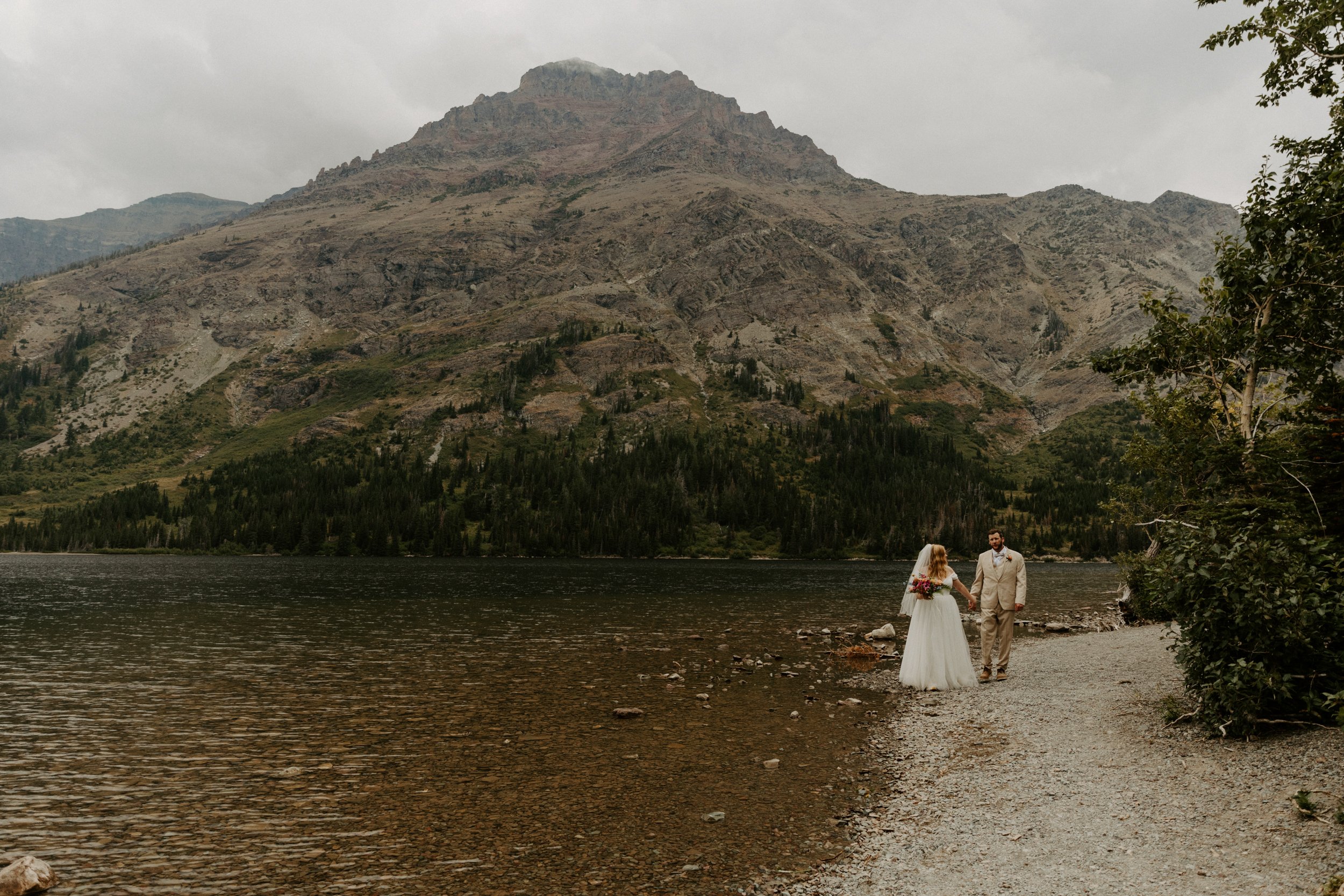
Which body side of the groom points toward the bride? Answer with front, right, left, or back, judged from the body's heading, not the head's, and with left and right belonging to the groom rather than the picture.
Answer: right

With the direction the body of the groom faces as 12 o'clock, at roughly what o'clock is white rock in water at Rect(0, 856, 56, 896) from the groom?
The white rock in water is roughly at 1 o'clock from the groom.

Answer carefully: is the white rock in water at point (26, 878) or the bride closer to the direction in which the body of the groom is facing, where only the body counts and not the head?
the white rock in water

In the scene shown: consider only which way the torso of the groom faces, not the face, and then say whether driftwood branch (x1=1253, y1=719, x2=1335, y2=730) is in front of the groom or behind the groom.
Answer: in front

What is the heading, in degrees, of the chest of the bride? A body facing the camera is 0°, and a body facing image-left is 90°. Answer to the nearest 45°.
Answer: approximately 0°

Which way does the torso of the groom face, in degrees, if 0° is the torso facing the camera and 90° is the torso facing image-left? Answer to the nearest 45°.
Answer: approximately 0°

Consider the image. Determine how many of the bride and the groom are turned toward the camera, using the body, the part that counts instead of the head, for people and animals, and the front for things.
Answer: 2

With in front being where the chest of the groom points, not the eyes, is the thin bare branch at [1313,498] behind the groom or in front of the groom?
in front

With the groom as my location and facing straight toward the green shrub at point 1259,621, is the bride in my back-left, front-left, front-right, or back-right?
back-right
